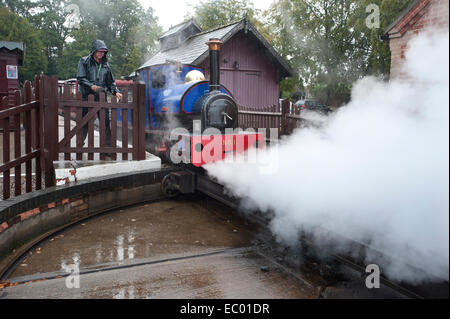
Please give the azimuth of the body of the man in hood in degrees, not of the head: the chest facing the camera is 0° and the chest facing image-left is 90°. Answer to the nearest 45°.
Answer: approximately 315°

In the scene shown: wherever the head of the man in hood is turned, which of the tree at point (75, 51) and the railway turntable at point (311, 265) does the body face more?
the railway turntable

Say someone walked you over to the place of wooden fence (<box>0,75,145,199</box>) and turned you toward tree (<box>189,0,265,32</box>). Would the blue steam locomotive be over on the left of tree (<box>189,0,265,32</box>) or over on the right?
right

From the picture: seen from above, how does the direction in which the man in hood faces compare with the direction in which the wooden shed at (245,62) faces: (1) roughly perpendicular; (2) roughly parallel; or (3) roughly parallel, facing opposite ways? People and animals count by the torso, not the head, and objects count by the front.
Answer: roughly parallel

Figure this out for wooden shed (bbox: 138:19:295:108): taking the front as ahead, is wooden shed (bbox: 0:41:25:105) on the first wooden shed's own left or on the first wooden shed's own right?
on the first wooden shed's own right

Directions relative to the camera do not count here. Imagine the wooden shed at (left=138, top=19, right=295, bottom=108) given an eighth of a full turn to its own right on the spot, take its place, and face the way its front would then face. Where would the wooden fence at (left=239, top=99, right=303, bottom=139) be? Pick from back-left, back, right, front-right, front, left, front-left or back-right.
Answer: front

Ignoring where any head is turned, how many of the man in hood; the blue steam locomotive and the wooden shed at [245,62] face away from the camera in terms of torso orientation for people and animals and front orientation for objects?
0

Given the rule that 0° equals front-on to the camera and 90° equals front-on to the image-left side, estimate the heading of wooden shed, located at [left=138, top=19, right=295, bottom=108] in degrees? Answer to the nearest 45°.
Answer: approximately 315°

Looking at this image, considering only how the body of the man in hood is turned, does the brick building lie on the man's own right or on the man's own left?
on the man's own left

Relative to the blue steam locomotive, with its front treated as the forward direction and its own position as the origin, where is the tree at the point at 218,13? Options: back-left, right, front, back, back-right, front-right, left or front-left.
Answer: back-left

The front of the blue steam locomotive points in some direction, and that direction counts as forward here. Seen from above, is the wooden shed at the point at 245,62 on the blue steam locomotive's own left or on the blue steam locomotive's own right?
on the blue steam locomotive's own left

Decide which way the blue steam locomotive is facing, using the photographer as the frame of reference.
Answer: facing the viewer and to the right of the viewer
